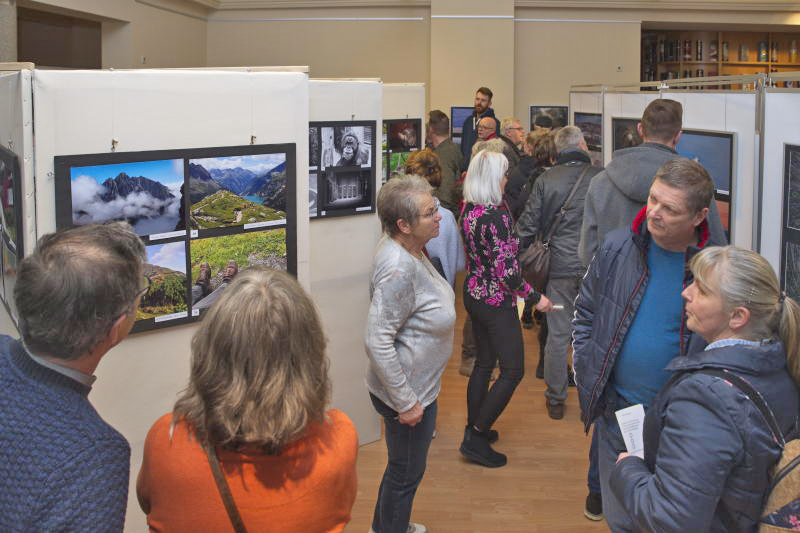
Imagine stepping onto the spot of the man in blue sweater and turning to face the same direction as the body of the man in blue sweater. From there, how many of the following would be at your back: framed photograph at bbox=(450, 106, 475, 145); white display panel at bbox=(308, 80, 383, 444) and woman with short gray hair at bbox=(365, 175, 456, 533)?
0

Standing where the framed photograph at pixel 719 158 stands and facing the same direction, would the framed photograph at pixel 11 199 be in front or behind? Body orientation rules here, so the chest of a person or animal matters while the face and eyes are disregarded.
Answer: in front

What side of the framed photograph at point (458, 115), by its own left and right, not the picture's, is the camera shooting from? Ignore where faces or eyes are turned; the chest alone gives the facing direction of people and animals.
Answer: front

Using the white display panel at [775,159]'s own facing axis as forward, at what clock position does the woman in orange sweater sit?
The woman in orange sweater is roughly at 11 o'clock from the white display panel.

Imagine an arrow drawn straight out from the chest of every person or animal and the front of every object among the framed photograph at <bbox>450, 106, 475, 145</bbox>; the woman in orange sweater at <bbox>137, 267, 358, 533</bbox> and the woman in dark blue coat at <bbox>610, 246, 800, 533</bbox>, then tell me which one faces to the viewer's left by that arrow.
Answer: the woman in dark blue coat

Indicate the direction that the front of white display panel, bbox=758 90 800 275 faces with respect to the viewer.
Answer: facing the viewer and to the left of the viewer

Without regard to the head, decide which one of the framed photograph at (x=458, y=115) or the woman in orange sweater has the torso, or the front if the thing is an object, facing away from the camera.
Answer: the woman in orange sweater
